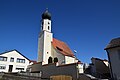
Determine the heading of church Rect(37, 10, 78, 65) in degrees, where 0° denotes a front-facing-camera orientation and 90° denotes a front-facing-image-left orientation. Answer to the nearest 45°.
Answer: approximately 45°
